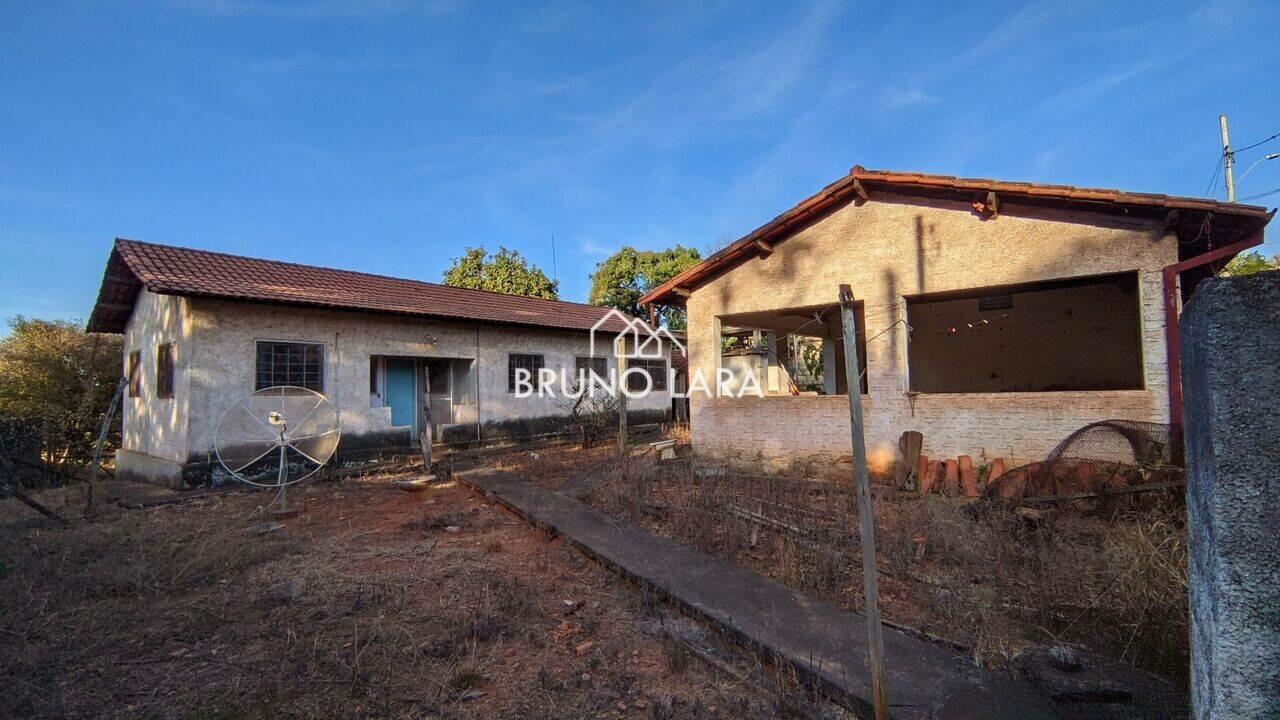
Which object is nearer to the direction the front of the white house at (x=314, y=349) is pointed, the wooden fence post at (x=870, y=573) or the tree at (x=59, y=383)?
the wooden fence post

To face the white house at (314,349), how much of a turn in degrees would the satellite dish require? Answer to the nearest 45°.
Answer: approximately 180°

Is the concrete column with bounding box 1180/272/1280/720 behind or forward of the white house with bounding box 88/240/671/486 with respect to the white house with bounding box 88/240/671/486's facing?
forward

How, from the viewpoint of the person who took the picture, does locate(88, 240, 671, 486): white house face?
facing the viewer and to the right of the viewer

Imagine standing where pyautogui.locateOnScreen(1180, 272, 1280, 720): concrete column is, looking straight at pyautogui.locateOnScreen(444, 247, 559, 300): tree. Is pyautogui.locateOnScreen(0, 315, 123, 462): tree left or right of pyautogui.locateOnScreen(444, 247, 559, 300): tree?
left

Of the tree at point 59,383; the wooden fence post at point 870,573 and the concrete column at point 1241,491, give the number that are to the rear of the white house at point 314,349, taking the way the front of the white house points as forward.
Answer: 1

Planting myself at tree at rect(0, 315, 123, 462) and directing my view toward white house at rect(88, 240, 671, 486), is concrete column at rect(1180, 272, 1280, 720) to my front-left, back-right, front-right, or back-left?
front-right

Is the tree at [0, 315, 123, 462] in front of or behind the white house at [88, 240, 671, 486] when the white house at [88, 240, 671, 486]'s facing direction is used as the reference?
behind

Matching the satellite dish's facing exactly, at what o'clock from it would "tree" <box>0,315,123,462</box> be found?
The tree is roughly at 5 o'clock from the satellite dish.

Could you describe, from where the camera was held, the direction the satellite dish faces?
facing the viewer

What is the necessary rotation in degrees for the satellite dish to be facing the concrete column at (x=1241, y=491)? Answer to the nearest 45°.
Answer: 0° — it already faces it

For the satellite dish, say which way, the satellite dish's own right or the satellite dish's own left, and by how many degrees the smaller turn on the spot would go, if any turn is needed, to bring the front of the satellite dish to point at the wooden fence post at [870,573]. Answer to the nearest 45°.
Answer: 0° — it already faces it

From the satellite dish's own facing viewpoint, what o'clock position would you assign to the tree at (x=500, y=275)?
The tree is roughly at 7 o'clock from the satellite dish.

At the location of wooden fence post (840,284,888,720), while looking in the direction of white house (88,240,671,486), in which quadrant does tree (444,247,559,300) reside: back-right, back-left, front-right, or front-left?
front-right
